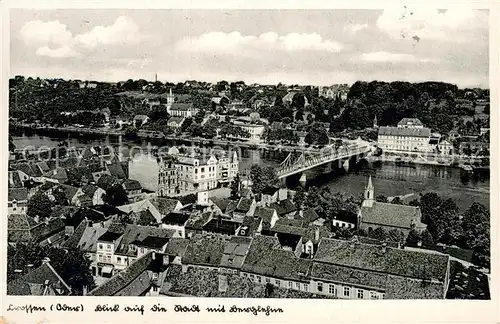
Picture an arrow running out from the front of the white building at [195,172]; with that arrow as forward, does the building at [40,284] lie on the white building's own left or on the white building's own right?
on the white building's own right

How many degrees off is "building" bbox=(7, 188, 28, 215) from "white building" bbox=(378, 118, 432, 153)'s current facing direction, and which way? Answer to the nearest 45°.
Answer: approximately 90° to its right

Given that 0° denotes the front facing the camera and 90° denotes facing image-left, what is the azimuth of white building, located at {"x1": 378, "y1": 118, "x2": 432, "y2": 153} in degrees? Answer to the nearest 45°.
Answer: approximately 0°

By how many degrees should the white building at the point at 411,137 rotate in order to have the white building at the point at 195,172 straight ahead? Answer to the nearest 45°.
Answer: approximately 90° to its right

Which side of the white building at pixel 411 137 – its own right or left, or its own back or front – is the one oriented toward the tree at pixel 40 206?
front

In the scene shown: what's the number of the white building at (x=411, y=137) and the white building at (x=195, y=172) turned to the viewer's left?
0

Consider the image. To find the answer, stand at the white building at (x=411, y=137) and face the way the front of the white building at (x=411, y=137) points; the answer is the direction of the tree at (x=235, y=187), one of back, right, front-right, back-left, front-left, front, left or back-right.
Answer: right
